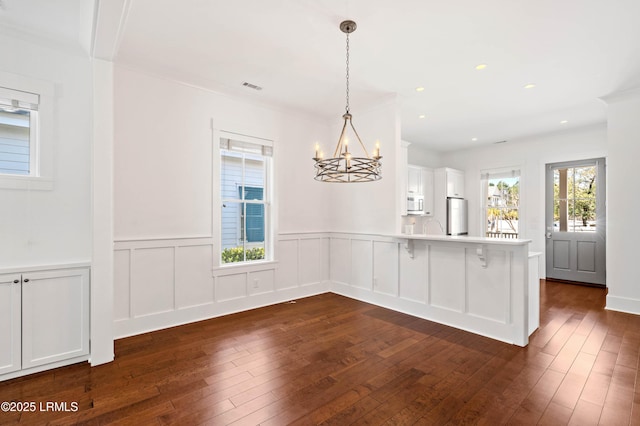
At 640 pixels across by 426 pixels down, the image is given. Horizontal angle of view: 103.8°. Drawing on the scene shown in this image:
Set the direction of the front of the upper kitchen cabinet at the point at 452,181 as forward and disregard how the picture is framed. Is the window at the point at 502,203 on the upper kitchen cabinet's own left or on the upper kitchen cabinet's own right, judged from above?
on the upper kitchen cabinet's own left

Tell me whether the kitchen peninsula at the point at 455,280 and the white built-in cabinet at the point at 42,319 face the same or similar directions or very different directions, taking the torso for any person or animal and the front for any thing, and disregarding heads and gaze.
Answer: very different directions

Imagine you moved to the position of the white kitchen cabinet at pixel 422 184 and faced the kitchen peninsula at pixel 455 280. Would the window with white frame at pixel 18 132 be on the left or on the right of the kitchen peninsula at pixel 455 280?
right

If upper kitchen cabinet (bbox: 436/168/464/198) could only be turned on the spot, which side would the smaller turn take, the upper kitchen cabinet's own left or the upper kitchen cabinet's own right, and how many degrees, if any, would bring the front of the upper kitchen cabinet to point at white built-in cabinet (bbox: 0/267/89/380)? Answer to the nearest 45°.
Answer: approximately 90° to the upper kitchen cabinet's own right

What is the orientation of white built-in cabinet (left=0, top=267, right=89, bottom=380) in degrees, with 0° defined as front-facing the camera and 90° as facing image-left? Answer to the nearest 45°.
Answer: approximately 315°

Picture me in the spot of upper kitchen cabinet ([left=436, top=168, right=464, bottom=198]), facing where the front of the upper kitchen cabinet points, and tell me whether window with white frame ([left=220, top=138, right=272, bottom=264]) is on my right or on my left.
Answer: on my right

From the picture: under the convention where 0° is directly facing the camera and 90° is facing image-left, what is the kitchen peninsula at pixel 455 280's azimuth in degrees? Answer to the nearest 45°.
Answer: approximately 45°
